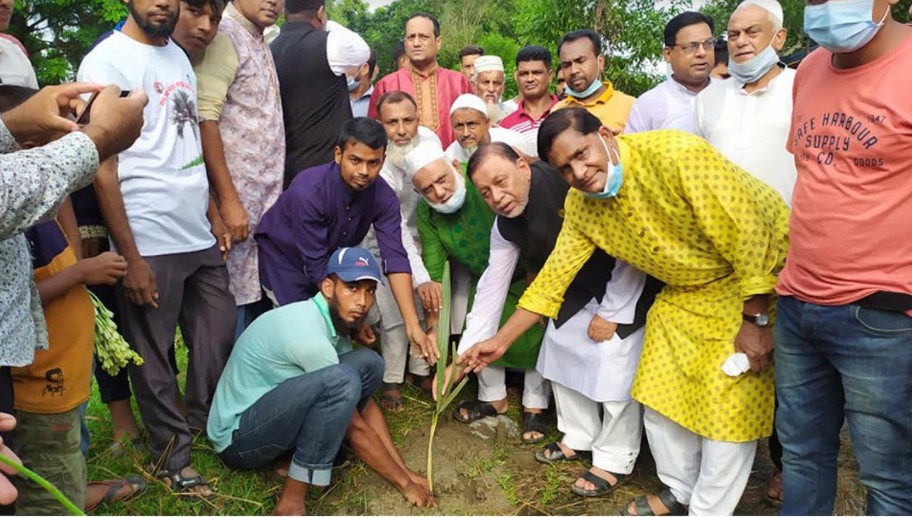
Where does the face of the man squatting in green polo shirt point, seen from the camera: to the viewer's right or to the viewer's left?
to the viewer's right

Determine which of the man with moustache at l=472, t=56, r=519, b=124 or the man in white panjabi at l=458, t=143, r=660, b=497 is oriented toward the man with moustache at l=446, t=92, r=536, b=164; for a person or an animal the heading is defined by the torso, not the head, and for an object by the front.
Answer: the man with moustache at l=472, t=56, r=519, b=124

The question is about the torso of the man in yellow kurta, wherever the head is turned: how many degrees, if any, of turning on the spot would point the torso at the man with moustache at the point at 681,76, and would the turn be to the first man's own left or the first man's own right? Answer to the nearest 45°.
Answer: approximately 135° to the first man's own right

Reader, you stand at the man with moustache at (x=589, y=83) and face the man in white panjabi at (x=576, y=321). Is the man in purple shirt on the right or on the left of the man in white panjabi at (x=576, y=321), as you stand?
right

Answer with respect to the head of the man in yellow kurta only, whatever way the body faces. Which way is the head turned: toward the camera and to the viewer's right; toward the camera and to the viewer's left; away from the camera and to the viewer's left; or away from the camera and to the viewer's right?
toward the camera and to the viewer's left

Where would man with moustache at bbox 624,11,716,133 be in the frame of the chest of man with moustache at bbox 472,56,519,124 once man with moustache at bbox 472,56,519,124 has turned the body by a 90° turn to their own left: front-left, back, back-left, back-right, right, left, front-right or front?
front-right

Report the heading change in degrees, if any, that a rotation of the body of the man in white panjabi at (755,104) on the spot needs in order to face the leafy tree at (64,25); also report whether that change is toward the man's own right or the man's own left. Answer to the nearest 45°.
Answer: approximately 90° to the man's own right

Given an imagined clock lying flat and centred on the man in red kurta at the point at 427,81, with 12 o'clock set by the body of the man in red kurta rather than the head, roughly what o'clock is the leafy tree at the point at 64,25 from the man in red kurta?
The leafy tree is roughly at 5 o'clock from the man in red kurta.

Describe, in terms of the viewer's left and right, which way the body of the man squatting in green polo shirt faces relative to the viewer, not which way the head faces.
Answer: facing to the right of the viewer
